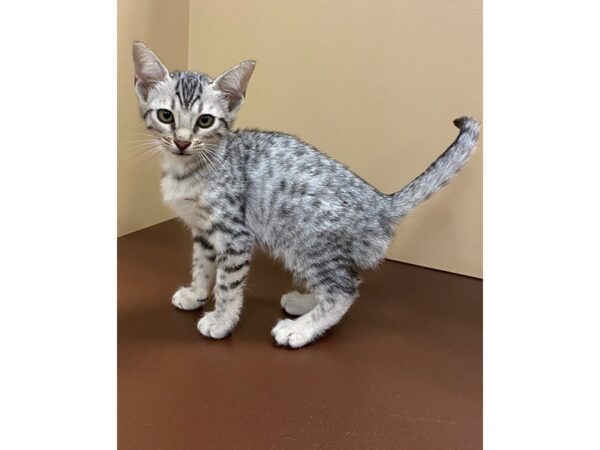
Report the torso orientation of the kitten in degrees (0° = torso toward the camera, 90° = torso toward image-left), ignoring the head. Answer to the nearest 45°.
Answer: approximately 45°
